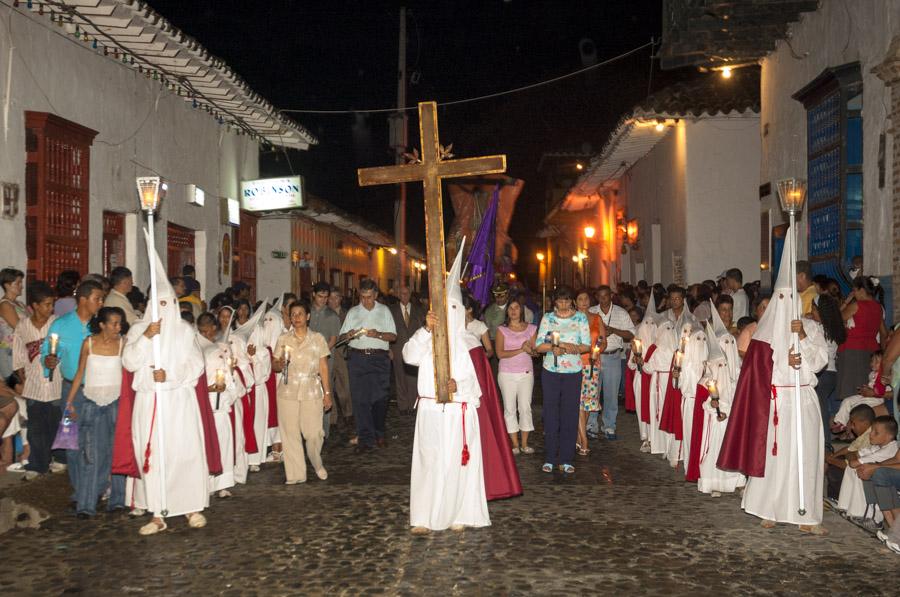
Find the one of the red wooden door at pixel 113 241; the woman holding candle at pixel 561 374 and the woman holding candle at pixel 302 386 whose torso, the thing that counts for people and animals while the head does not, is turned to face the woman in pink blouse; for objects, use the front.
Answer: the red wooden door

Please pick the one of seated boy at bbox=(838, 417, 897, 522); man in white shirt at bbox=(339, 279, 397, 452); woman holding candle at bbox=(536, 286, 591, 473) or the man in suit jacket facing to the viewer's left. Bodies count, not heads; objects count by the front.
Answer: the seated boy

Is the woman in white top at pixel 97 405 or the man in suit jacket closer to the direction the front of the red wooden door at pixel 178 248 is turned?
the man in suit jacket

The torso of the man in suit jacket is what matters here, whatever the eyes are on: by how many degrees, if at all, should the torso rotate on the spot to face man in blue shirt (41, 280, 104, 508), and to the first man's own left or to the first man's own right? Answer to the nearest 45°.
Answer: approximately 45° to the first man's own right

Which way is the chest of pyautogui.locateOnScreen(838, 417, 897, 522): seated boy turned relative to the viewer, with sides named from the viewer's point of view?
facing to the left of the viewer

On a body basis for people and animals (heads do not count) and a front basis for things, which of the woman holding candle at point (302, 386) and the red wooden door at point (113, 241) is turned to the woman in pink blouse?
the red wooden door

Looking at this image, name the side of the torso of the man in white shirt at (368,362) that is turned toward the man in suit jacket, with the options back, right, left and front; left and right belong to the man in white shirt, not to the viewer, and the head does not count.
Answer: back

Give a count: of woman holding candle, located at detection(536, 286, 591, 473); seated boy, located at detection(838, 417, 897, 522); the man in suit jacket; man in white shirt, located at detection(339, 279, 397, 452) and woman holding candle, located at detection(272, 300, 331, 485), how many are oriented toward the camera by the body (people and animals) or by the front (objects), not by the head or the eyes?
4

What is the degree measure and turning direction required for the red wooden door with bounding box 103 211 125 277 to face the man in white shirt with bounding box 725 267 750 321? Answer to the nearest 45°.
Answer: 0° — it already faces them
